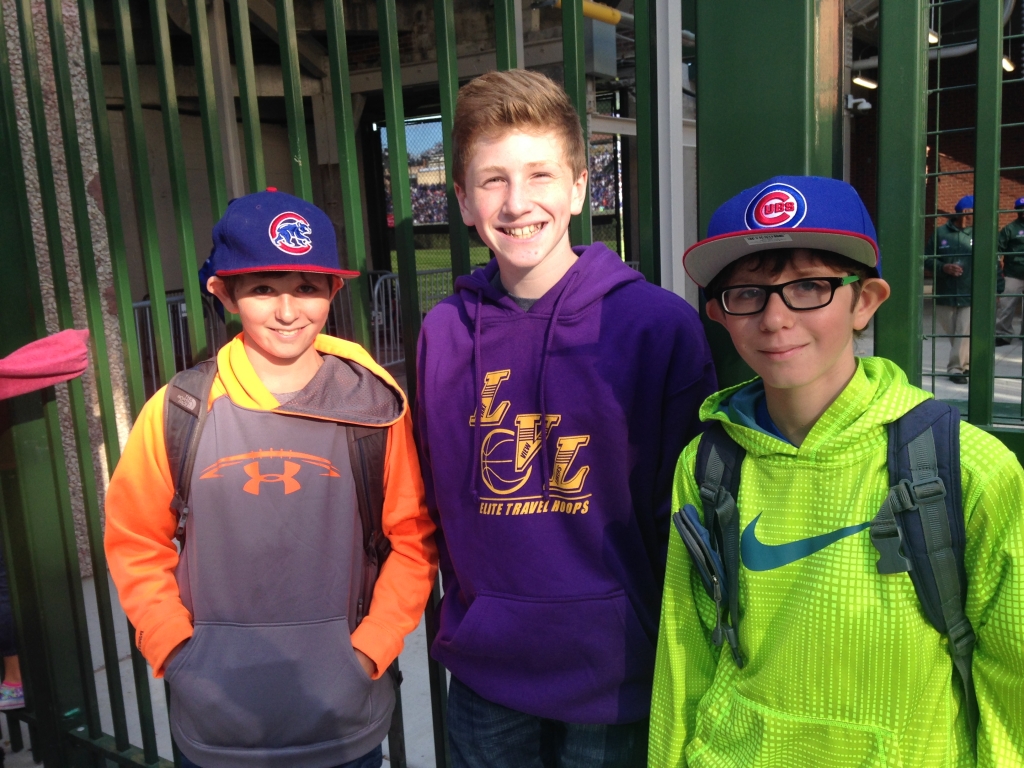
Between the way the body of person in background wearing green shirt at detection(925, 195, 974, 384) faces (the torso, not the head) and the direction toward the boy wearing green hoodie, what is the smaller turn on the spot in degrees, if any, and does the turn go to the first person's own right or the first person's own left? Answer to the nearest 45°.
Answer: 0° — they already face them

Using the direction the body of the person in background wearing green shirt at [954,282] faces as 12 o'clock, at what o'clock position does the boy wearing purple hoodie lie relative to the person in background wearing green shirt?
The boy wearing purple hoodie is roughly at 12 o'clock from the person in background wearing green shirt.

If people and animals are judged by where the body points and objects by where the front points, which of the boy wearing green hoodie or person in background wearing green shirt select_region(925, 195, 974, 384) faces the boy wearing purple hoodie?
the person in background wearing green shirt

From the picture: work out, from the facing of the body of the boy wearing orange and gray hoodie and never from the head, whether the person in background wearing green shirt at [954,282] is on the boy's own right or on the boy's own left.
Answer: on the boy's own left

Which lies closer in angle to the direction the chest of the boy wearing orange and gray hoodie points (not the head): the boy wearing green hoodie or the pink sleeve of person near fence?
the boy wearing green hoodie

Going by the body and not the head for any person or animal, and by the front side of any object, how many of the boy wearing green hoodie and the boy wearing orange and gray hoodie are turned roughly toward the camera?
2

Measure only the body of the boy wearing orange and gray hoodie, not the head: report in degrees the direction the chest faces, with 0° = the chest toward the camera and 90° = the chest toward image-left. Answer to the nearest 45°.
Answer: approximately 0°

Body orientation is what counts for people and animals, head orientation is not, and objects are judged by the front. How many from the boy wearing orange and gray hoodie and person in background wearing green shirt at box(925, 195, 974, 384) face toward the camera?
2

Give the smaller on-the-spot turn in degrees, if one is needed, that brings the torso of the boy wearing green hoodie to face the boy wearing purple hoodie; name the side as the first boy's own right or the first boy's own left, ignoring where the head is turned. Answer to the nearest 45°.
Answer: approximately 135° to the first boy's own right
